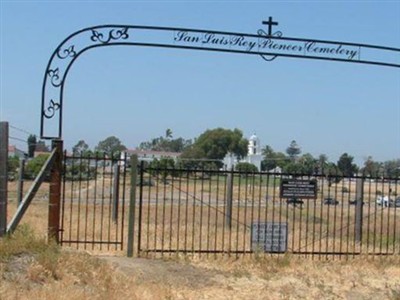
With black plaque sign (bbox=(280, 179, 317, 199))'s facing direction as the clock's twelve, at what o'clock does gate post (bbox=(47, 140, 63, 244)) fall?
The gate post is roughly at 2 o'clock from the black plaque sign.

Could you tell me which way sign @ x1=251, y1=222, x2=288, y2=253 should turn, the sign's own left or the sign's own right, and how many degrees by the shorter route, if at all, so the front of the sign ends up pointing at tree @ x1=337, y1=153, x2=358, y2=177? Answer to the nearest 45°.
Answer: approximately 135° to the sign's own left

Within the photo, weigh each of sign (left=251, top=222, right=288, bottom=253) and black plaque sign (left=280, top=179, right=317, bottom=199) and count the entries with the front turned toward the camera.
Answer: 2

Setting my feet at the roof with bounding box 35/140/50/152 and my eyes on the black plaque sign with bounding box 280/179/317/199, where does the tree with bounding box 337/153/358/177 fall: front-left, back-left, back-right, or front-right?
front-left

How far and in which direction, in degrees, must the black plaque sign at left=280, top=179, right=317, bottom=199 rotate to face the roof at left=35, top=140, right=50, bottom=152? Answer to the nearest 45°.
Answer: approximately 90° to its right

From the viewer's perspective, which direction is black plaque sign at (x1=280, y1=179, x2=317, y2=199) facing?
toward the camera

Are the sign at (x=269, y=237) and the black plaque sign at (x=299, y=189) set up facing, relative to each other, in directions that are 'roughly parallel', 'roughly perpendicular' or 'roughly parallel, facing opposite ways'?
roughly parallel

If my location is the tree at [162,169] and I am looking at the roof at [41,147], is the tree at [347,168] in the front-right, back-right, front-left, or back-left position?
back-right

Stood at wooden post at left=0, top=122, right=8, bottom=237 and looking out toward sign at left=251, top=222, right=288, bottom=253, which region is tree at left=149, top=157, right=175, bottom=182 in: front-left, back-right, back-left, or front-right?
front-left

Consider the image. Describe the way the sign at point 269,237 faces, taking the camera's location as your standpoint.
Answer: facing the viewer
